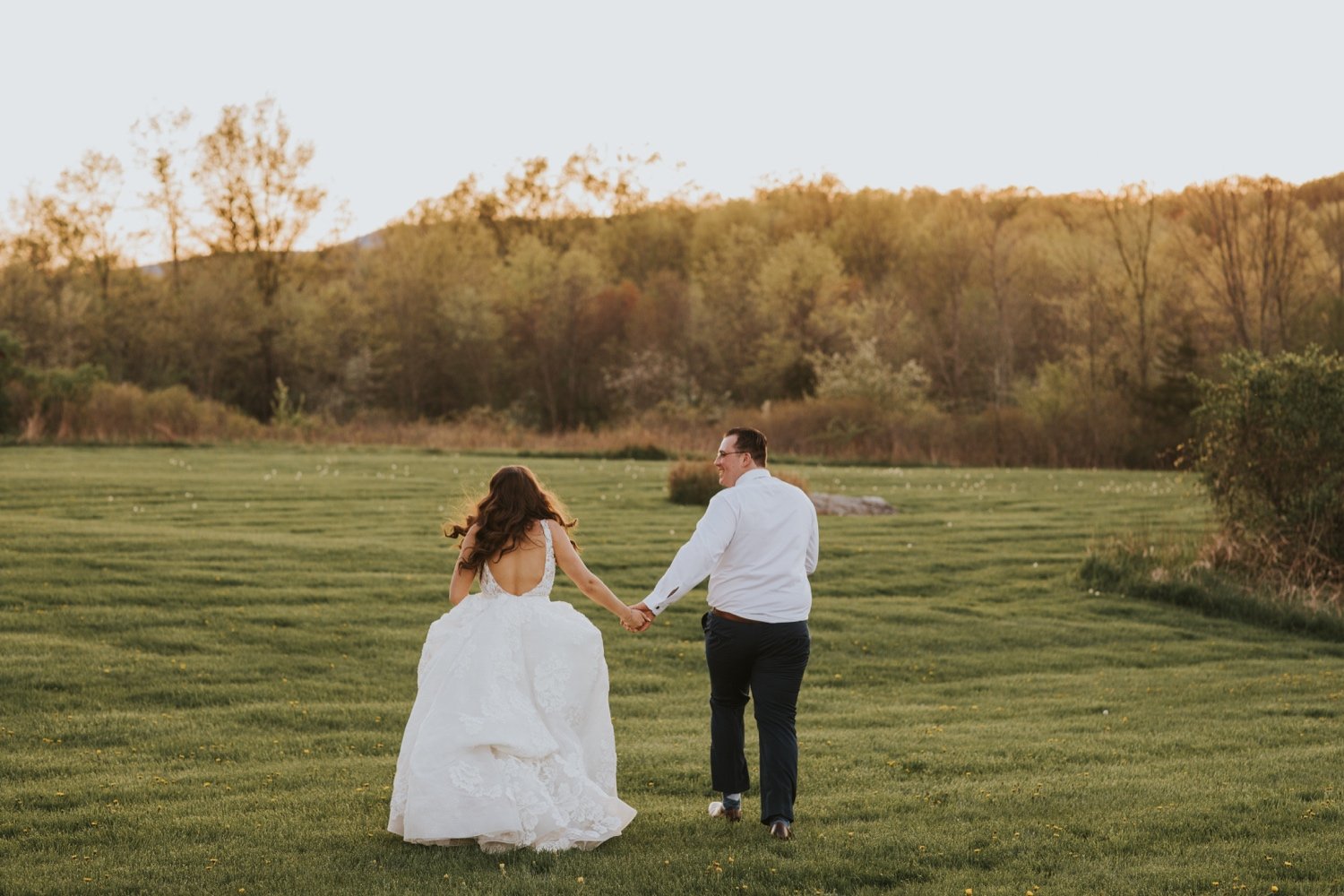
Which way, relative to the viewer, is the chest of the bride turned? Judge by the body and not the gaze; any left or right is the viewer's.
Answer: facing away from the viewer

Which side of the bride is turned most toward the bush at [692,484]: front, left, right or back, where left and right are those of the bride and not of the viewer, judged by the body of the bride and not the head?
front

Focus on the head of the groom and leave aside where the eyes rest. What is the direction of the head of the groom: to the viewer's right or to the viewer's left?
to the viewer's left

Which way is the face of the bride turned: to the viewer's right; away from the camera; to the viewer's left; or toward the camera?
away from the camera

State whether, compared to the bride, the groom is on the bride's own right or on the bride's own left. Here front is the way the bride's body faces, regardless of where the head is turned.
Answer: on the bride's own right

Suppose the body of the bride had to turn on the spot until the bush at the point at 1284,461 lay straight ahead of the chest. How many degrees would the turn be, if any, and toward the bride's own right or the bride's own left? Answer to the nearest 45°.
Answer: approximately 45° to the bride's own right

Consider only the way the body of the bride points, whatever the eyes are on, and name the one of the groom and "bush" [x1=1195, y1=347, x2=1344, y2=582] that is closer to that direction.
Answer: the bush

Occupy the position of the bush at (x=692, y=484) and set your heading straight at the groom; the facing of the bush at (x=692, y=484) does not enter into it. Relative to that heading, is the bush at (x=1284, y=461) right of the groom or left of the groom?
left

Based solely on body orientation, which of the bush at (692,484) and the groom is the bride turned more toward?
the bush
